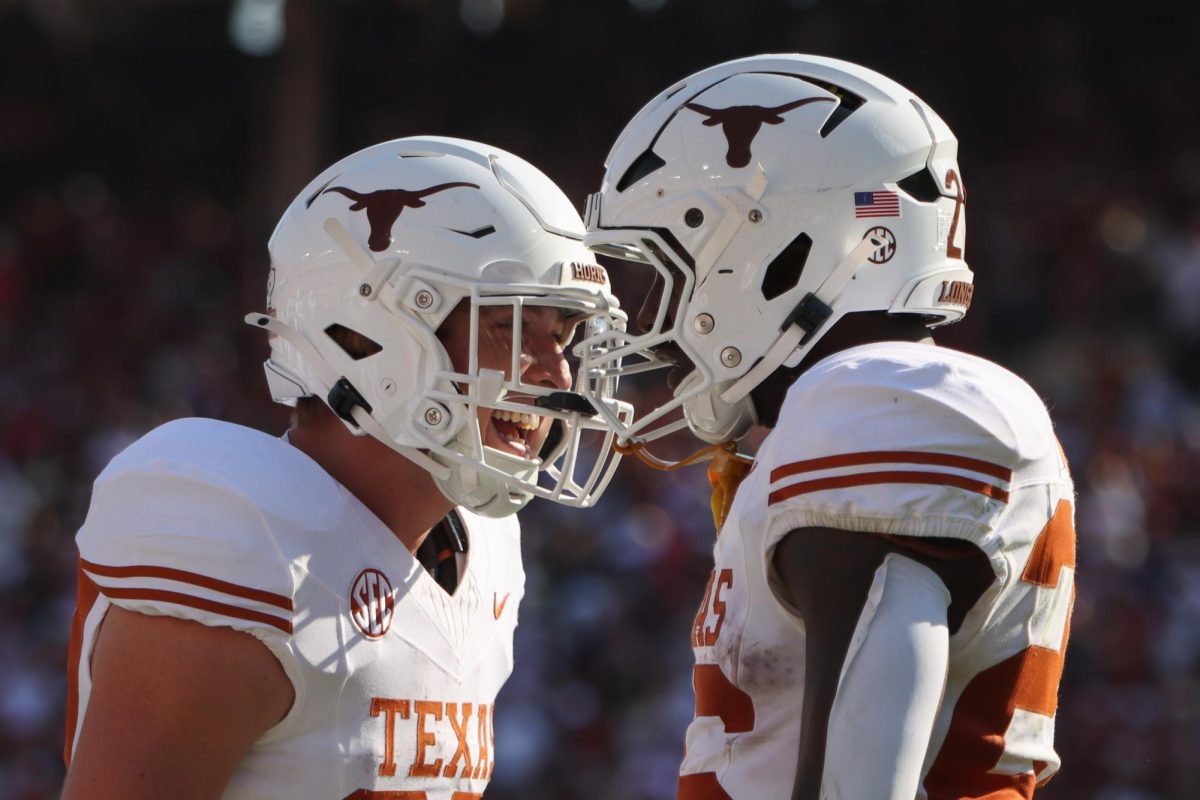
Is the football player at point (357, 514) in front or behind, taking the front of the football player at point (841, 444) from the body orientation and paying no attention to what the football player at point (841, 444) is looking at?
in front

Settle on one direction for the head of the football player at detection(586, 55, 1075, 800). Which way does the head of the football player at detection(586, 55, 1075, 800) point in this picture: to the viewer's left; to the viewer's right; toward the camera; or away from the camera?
to the viewer's left

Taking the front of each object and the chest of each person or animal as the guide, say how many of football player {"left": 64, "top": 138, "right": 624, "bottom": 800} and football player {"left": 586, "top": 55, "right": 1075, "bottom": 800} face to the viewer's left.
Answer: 1

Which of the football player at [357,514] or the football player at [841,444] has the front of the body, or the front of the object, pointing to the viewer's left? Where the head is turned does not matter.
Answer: the football player at [841,444]

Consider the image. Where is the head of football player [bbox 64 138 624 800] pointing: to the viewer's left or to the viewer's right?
to the viewer's right

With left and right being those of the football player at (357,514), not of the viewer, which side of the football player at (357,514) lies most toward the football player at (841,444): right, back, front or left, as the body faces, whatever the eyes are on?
front

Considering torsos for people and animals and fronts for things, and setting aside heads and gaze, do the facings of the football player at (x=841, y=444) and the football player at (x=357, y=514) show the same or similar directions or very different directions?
very different directions

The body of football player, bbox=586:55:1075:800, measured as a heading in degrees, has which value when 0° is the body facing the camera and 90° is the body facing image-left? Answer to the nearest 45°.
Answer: approximately 90°
